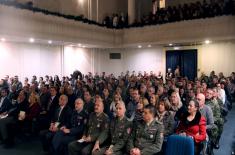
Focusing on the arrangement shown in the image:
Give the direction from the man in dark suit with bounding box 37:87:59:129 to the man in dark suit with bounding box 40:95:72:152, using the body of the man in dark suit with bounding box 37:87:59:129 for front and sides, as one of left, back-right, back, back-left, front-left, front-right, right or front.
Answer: front-left

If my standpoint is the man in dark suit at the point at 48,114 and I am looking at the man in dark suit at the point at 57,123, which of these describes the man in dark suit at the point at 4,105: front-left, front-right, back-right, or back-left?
back-right

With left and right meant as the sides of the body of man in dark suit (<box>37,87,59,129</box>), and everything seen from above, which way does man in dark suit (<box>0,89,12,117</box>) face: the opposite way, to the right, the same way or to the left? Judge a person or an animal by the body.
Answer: the same way

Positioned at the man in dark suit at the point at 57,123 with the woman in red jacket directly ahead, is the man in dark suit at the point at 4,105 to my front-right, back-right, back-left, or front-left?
back-left

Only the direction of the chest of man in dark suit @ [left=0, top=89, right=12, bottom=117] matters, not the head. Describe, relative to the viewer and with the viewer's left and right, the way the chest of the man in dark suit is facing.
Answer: facing the viewer and to the left of the viewer

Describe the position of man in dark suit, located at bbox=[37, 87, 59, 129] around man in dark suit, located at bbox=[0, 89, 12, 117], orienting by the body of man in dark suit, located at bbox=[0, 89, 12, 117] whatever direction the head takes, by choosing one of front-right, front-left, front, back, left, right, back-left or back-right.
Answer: left

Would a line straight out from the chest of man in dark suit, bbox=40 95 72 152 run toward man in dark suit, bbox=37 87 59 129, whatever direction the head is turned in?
no

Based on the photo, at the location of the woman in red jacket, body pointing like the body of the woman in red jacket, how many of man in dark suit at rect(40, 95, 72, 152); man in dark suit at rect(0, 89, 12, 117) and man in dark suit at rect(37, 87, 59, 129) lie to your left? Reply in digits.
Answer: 0

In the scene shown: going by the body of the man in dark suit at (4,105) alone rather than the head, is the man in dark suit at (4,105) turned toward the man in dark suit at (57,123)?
no

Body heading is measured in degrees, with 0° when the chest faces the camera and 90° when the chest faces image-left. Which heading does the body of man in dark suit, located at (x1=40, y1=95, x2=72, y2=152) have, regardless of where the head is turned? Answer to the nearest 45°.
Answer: approximately 45°

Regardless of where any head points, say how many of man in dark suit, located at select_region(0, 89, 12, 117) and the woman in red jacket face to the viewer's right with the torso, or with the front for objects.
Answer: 0

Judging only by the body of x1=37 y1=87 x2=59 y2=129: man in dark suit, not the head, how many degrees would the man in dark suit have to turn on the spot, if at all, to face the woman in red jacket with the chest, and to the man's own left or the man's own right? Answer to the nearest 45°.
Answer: approximately 90° to the man's own left

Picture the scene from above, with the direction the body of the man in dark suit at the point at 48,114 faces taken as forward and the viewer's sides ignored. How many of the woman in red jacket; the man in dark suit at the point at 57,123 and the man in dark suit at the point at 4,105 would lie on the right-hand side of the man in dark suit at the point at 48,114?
1

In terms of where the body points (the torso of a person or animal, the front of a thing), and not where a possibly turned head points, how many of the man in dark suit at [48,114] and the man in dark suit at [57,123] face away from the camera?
0

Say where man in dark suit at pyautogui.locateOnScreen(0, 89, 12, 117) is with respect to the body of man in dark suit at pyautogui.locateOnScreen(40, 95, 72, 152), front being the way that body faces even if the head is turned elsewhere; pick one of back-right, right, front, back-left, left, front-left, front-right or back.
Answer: right

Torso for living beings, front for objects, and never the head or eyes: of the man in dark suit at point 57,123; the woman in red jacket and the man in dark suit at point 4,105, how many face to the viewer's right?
0

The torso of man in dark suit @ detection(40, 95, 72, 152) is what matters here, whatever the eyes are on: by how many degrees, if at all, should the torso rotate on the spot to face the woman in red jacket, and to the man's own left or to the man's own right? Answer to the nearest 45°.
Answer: approximately 90° to the man's own left
